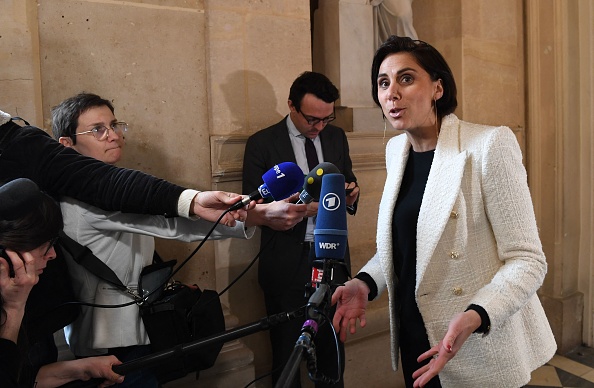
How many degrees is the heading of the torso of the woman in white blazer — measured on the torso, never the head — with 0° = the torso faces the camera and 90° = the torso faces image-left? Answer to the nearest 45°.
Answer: approximately 45°

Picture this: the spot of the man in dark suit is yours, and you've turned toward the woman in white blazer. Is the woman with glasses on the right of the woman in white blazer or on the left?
right

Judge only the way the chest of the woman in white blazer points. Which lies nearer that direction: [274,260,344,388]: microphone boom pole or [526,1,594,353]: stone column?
the microphone boom pole

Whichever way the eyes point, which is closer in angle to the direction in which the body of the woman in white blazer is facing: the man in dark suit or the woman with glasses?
the woman with glasses

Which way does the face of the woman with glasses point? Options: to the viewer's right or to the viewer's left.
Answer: to the viewer's right

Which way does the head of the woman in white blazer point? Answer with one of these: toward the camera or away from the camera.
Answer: toward the camera

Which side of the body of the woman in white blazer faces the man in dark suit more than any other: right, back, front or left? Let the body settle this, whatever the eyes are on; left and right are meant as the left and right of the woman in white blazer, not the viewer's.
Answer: right

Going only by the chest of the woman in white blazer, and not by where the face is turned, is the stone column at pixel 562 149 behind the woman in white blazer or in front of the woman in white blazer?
behind

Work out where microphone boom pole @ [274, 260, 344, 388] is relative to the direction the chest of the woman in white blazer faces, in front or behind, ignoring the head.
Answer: in front

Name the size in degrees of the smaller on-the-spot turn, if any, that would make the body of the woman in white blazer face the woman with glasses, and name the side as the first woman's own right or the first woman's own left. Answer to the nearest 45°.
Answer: approximately 45° to the first woman's own right

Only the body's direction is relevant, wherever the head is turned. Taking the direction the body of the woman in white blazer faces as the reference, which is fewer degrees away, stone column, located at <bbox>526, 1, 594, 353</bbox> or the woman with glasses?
the woman with glasses
